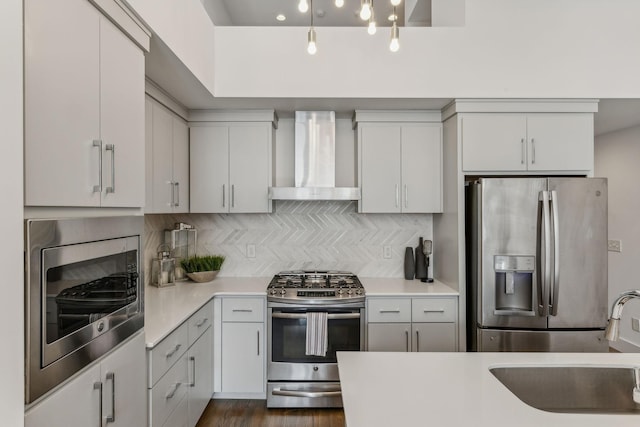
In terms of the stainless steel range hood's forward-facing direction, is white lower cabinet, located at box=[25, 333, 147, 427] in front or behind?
in front

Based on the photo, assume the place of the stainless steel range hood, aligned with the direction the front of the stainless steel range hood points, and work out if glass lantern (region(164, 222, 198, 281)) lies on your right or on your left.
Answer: on your right

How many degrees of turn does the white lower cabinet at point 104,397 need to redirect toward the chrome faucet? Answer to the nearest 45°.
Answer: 0° — it already faces it

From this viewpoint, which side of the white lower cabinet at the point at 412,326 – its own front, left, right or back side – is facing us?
front

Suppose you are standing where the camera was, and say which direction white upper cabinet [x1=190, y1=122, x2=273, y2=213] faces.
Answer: facing the viewer

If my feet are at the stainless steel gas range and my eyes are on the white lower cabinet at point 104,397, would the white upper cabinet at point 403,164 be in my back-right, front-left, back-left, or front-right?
back-left

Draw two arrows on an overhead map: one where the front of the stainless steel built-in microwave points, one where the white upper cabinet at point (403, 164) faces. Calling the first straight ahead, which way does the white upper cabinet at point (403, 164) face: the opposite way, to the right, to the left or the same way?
to the right
